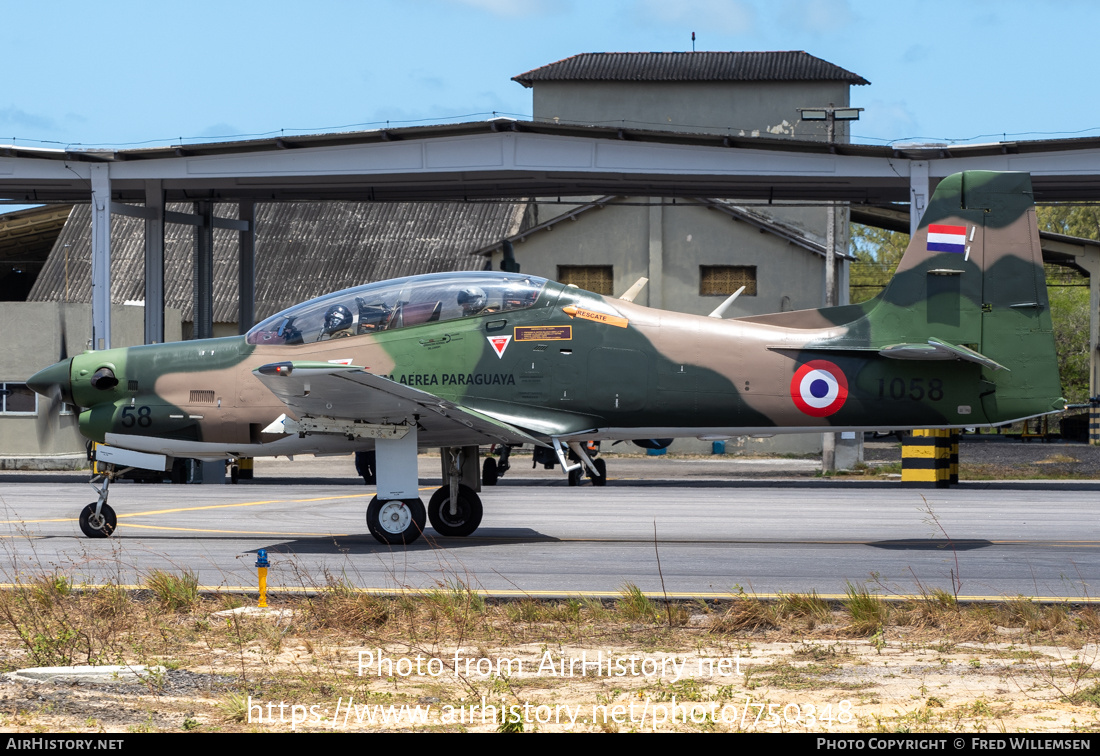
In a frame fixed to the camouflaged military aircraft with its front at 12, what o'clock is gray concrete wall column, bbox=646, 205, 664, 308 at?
The gray concrete wall column is roughly at 3 o'clock from the camouflaged military aircraft.

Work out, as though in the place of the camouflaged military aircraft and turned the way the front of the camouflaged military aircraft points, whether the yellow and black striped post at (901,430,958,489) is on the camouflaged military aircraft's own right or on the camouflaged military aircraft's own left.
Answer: on the camouflaged military aircraft's own right

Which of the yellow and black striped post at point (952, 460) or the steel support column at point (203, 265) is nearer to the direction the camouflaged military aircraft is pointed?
the steel support column

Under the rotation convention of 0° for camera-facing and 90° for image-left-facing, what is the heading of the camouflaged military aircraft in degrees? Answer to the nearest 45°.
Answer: approximately 90°

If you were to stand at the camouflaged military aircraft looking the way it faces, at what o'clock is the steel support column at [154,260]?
The steel support column is roughly at 2 o'clock from the camouflaged military aircraft.

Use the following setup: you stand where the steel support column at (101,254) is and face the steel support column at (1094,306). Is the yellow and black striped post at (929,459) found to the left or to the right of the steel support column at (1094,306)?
right

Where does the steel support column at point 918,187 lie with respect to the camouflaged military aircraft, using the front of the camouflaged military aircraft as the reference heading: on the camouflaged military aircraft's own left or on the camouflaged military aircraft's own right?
on the camouflaged military aircraft's own right

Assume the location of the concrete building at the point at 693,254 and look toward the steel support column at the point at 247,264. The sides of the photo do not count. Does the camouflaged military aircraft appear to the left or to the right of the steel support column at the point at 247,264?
left

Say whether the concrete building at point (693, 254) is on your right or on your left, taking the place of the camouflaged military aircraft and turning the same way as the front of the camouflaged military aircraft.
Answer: on your right

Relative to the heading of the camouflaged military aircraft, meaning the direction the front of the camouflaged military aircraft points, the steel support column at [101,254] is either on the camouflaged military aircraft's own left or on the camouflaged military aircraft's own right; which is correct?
on the camouflaged military aircraft's own right
